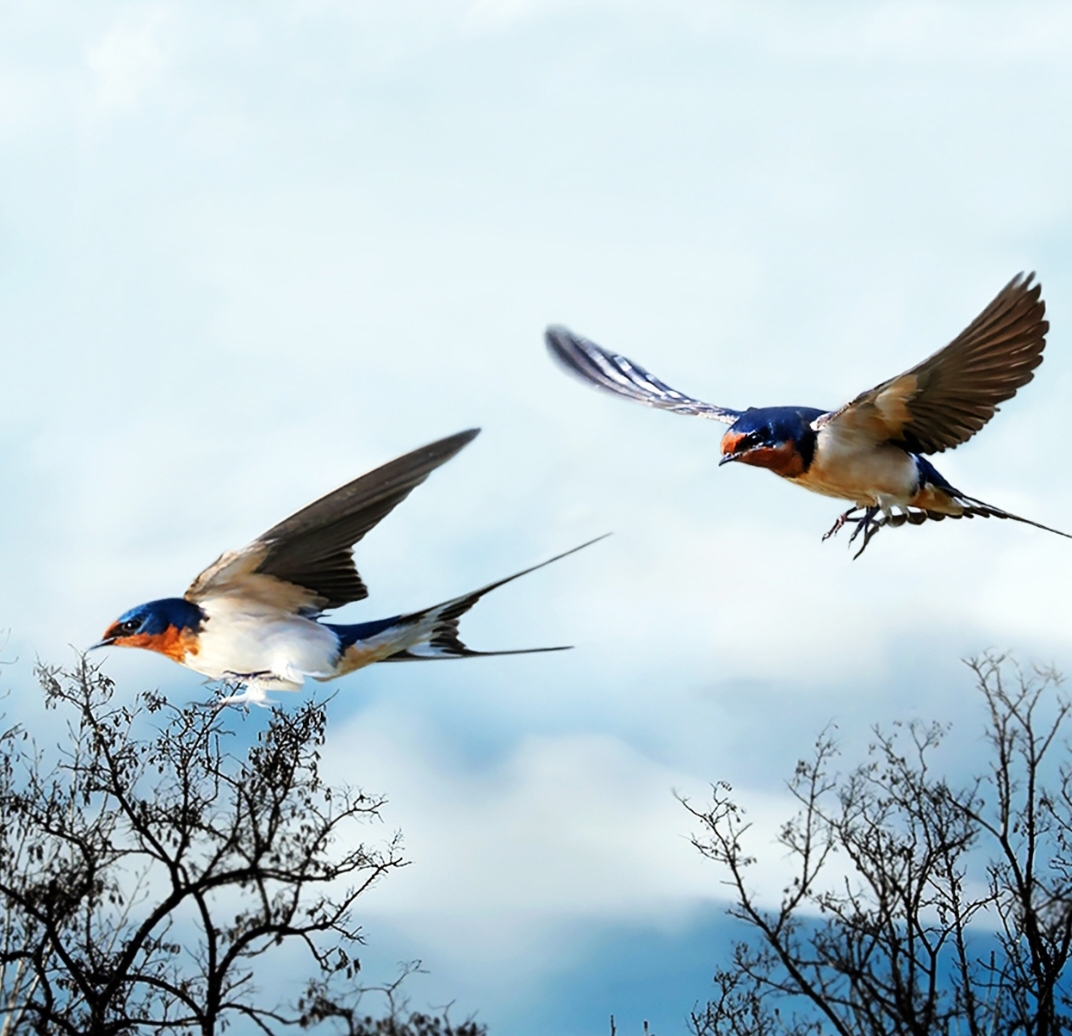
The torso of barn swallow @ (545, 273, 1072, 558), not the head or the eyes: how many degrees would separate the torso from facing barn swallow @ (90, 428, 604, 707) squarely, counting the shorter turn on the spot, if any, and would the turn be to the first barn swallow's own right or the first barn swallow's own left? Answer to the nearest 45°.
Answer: approximately 45° to the first barn swallow's own right

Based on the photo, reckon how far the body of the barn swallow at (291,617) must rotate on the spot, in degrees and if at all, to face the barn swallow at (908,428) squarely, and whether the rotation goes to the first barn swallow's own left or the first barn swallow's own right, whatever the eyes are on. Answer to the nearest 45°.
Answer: approximately 180°

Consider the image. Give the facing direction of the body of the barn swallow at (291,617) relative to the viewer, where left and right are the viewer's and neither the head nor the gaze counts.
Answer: facing to the left of the viewer
